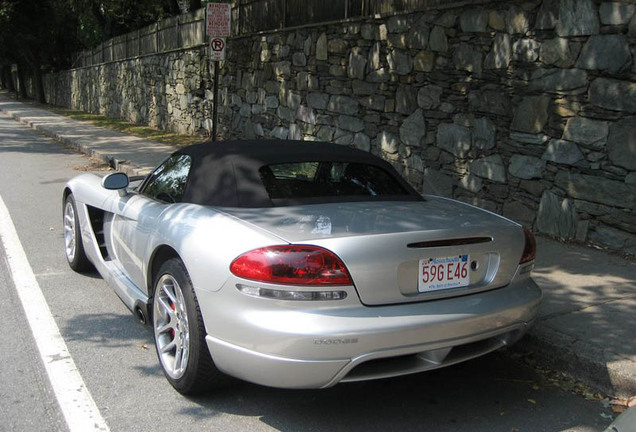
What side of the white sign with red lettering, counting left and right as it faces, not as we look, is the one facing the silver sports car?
front

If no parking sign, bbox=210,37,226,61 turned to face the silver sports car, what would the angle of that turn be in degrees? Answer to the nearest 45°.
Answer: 0° — it already faces it

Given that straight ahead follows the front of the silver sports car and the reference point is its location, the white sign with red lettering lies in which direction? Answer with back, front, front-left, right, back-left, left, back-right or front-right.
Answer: front-right

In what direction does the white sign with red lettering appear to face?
toward the camera

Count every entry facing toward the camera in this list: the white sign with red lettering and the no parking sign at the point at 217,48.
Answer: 2

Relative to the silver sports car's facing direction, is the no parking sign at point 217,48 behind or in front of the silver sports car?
in front

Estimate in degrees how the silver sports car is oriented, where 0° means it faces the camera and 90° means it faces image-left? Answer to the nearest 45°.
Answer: approximately 135°

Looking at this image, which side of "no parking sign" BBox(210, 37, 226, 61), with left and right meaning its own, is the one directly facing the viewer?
front

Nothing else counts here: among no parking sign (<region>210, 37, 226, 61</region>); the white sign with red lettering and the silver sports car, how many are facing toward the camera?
2
